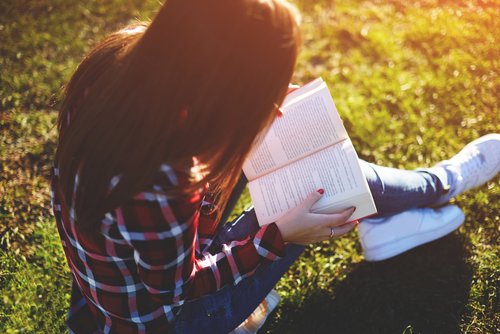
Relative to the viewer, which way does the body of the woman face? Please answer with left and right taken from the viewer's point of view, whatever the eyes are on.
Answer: facing away from the viewer and to the right of the viewer

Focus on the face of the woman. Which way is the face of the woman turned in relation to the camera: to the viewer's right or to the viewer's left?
to the viewer's right
